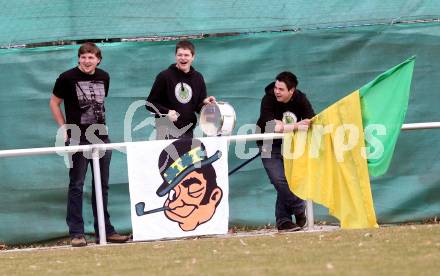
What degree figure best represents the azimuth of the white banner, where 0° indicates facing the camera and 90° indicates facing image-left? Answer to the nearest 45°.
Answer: approximately 0°

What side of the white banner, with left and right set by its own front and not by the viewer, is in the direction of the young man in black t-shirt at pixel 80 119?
right

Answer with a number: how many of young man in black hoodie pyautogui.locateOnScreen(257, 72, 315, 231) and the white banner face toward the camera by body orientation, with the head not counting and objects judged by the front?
2

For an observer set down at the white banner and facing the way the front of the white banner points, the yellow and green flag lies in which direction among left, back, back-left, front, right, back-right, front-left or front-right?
left

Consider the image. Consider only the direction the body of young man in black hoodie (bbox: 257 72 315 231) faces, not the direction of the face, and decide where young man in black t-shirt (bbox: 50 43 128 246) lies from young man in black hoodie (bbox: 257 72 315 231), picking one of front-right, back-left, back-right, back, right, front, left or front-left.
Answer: right
